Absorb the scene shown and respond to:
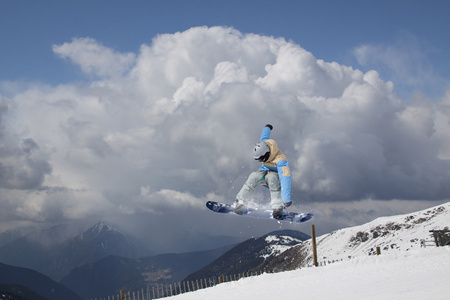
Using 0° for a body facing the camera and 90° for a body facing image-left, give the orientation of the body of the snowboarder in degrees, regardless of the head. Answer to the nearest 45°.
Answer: approximately 45°
